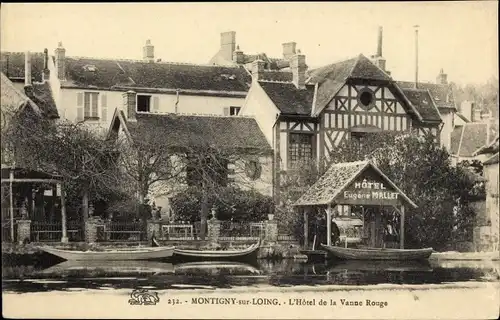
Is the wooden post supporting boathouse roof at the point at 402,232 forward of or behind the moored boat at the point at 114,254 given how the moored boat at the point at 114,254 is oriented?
behind

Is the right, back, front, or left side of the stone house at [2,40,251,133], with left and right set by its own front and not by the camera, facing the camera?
front

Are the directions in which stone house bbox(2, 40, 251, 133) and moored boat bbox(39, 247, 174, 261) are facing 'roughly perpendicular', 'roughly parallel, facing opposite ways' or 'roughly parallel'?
roughly perpendicular

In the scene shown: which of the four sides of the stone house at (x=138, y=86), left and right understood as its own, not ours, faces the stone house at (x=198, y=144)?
front

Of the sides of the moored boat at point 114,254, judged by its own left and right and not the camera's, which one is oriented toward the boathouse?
back

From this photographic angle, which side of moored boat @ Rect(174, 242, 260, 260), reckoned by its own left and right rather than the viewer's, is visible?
right

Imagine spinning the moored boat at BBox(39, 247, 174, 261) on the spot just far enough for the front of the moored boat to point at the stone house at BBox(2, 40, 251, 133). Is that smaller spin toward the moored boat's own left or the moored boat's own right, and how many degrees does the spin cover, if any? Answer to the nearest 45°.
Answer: approximately 90° to the moored boat's own right

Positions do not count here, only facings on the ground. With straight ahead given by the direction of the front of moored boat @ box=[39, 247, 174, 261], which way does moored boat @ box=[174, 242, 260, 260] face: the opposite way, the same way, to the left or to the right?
the opposite way

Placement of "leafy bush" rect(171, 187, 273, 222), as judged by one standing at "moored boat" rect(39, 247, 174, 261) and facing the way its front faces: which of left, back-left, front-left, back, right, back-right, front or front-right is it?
back-right

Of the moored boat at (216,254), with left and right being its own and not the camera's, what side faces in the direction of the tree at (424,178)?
front

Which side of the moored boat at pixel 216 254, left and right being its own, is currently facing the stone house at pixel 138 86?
left

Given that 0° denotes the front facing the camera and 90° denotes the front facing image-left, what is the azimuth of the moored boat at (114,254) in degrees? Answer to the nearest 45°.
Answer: approximately 90°

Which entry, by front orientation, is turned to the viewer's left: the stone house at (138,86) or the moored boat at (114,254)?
the moored boat

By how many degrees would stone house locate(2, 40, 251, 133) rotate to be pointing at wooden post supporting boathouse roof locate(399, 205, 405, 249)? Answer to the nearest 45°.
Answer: approximately 45° to its left
